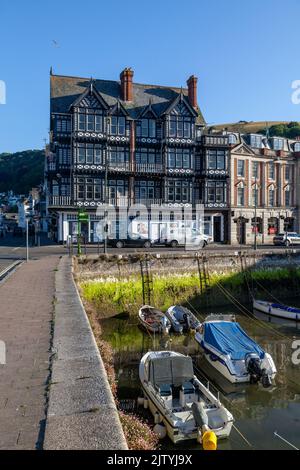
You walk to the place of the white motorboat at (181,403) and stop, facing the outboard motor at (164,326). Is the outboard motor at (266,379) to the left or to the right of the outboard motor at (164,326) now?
right

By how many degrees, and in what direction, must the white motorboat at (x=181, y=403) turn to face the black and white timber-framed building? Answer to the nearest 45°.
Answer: approximately 45° to its right

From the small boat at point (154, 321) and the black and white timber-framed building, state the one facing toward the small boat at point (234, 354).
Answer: the black and white timber-framed building

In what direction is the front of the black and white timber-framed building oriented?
toward the camera

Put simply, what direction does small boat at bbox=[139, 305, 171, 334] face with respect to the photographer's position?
facing away from the viewer and to the left of the viewer

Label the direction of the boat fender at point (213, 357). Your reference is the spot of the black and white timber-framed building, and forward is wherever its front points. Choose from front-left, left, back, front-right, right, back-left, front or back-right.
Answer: front

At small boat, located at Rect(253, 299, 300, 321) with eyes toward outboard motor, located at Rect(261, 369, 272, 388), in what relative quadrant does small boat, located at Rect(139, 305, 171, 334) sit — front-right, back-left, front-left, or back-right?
front-right

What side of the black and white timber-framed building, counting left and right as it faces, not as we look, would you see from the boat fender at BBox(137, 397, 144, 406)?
front

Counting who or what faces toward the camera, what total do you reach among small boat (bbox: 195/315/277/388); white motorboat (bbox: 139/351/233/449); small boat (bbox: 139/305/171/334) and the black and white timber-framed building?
1

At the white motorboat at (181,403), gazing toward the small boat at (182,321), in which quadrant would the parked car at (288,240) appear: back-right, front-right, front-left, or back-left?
front-right

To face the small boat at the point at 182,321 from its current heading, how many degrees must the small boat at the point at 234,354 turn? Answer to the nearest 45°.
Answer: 0° — it already faces it

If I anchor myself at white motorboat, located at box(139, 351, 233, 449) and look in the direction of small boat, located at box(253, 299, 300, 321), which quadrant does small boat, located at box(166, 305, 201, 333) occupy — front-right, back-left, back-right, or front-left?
front-left

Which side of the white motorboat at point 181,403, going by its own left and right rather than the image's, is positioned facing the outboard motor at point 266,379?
right

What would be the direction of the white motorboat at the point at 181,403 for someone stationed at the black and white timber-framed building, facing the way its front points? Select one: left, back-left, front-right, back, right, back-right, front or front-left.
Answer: front

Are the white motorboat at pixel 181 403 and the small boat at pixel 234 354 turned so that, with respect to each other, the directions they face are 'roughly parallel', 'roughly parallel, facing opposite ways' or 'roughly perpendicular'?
roughly parallel

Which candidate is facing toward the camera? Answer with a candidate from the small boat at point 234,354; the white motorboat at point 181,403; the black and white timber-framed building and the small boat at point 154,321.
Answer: the black and white timber-framed building

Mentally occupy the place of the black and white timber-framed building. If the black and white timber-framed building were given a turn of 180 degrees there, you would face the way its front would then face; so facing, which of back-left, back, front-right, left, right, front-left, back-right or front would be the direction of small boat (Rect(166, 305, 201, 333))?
back
